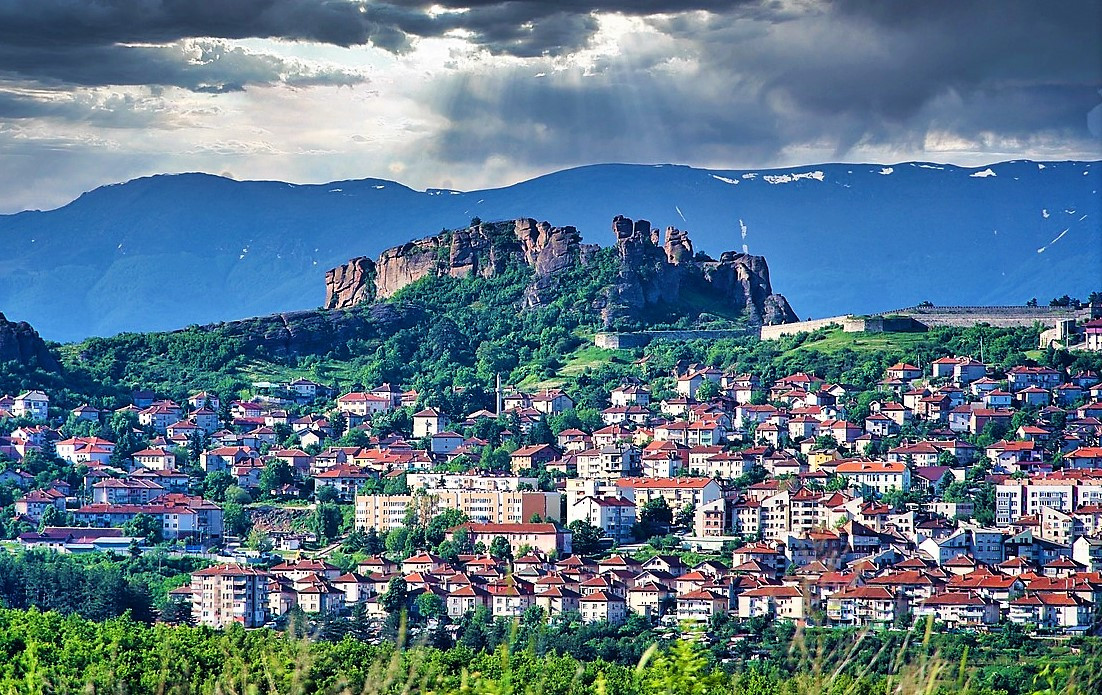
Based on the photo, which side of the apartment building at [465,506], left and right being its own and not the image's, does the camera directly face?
front

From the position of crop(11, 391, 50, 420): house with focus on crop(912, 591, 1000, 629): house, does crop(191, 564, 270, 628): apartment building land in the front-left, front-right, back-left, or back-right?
front-right

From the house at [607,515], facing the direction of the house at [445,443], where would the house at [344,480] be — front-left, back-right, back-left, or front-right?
front-left

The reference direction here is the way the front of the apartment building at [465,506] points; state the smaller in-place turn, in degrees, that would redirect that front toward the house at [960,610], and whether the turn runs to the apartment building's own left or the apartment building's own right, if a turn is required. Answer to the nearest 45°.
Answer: approximately 45° to the apartment building's own left

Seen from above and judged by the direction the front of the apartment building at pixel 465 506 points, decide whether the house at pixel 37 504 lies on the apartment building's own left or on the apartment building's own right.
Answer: on the apartment building's own right

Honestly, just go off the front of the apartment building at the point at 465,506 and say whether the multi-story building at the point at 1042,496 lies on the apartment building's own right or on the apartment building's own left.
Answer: on the apartment building's own left

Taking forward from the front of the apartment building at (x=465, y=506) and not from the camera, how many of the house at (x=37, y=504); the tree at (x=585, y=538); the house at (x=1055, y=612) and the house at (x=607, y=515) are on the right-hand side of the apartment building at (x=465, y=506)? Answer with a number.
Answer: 1

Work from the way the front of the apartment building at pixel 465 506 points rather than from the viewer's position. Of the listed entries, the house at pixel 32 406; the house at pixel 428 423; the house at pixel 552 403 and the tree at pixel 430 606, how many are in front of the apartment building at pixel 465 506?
1

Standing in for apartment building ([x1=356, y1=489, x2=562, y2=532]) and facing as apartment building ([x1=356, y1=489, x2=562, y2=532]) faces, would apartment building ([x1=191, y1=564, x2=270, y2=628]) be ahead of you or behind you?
ahead

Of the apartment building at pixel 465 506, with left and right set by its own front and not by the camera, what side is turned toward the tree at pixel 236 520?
right

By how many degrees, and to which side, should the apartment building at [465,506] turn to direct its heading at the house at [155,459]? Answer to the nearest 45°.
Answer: approximately 135° to its right

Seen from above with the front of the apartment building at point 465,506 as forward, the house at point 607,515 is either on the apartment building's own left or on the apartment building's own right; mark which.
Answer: on the apartment building's own left

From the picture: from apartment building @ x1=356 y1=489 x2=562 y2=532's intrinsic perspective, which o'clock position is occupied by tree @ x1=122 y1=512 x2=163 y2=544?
The tree is roughly at 3 o'clock from the apartment building.
